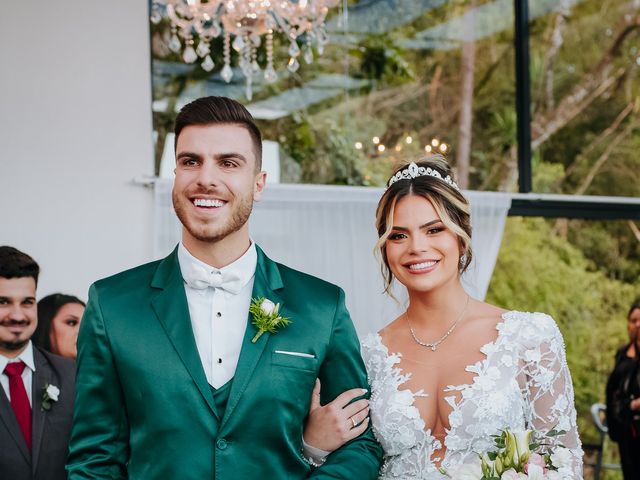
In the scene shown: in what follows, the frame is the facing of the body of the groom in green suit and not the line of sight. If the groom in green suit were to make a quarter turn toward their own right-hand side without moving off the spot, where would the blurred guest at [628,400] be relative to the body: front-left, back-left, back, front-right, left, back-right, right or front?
back-right

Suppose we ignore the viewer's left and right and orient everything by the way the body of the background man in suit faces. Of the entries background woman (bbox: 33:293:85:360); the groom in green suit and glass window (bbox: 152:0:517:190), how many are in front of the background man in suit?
1

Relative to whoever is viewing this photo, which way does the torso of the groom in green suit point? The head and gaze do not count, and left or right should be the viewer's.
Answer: facing the viewer

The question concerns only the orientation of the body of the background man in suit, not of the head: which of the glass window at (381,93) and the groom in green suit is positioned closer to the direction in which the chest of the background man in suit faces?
the groom in green suit

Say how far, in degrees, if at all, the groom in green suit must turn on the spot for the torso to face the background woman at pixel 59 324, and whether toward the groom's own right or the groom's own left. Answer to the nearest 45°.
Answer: approximately 180°

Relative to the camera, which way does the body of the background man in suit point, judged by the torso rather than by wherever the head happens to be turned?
toward the camera

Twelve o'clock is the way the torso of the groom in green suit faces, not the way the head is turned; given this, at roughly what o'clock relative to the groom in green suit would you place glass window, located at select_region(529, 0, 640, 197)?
The glass window is roughly at 7 o'clock from the groom in green suit.

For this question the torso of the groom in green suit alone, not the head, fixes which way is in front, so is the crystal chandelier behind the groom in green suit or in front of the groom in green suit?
behind

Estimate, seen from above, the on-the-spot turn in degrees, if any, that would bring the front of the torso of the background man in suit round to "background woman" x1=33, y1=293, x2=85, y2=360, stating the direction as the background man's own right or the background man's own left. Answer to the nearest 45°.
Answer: approximately 180°
